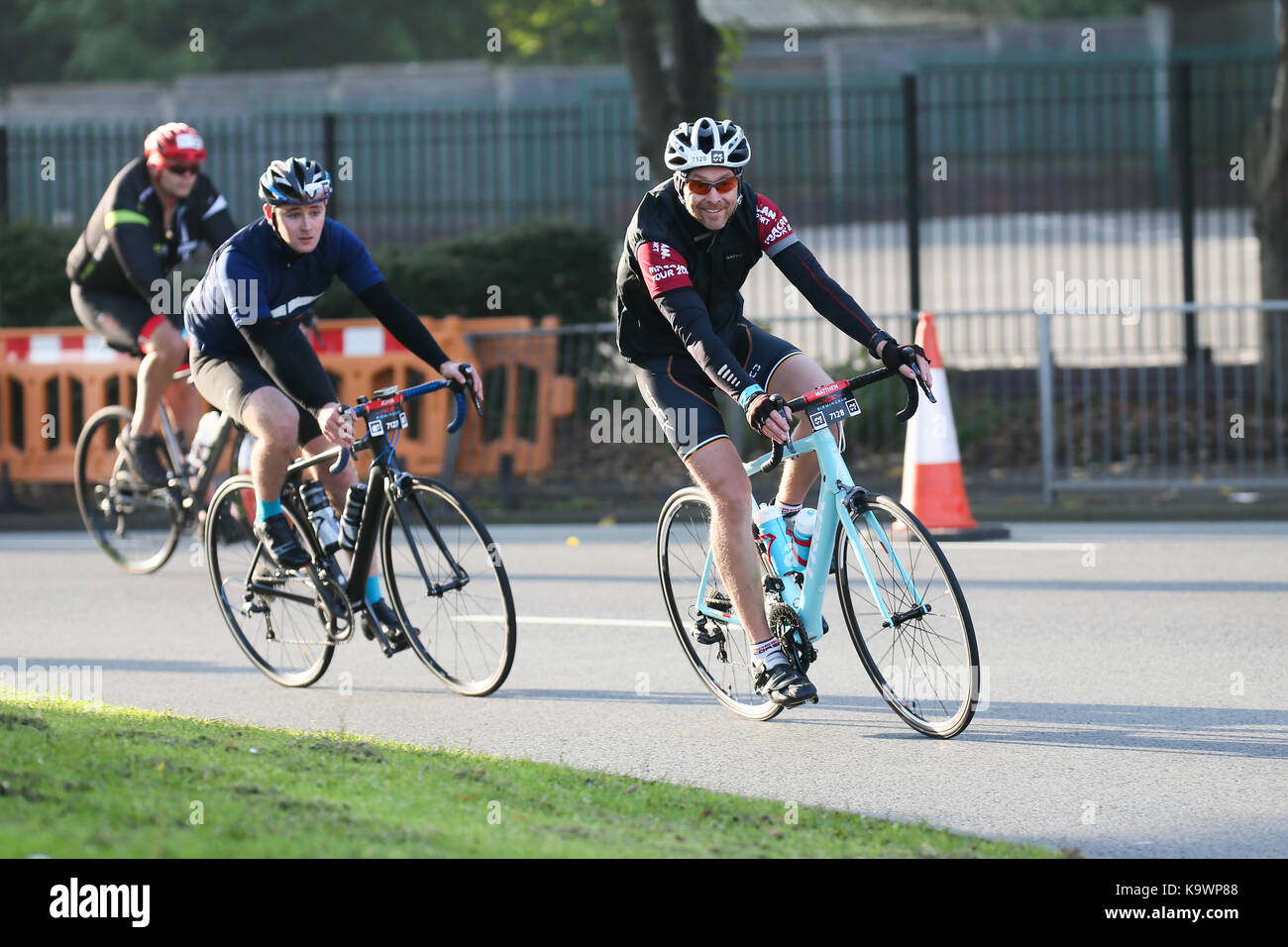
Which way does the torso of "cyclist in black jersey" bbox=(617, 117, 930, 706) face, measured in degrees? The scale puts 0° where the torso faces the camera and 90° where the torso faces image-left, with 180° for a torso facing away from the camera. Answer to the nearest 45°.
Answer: approximately 315°

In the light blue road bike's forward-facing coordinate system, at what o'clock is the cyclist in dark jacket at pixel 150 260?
The cyclist in dark jacket is roughly at 6 o'clock from the light blue road bike.

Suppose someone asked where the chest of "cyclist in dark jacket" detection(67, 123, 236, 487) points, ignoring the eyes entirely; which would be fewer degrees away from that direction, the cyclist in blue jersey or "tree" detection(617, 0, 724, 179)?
the cyclist in blue jersey

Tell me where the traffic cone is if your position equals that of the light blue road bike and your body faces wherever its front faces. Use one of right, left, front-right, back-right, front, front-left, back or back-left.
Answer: back-left

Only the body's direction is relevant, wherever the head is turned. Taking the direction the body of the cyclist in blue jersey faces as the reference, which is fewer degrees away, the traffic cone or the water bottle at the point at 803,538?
the water bottle

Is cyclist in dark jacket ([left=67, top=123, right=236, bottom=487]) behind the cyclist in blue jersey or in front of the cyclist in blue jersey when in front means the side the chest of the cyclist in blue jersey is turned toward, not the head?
behind

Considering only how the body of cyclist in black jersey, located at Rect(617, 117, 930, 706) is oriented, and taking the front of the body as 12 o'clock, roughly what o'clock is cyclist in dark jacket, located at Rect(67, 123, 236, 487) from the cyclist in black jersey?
The cyclist in dark jacket is roughly at 6 o'clock from the cyclist in black jersey.

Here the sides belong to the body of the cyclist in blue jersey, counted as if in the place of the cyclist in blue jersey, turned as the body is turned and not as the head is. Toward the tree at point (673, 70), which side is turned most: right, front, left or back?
left
